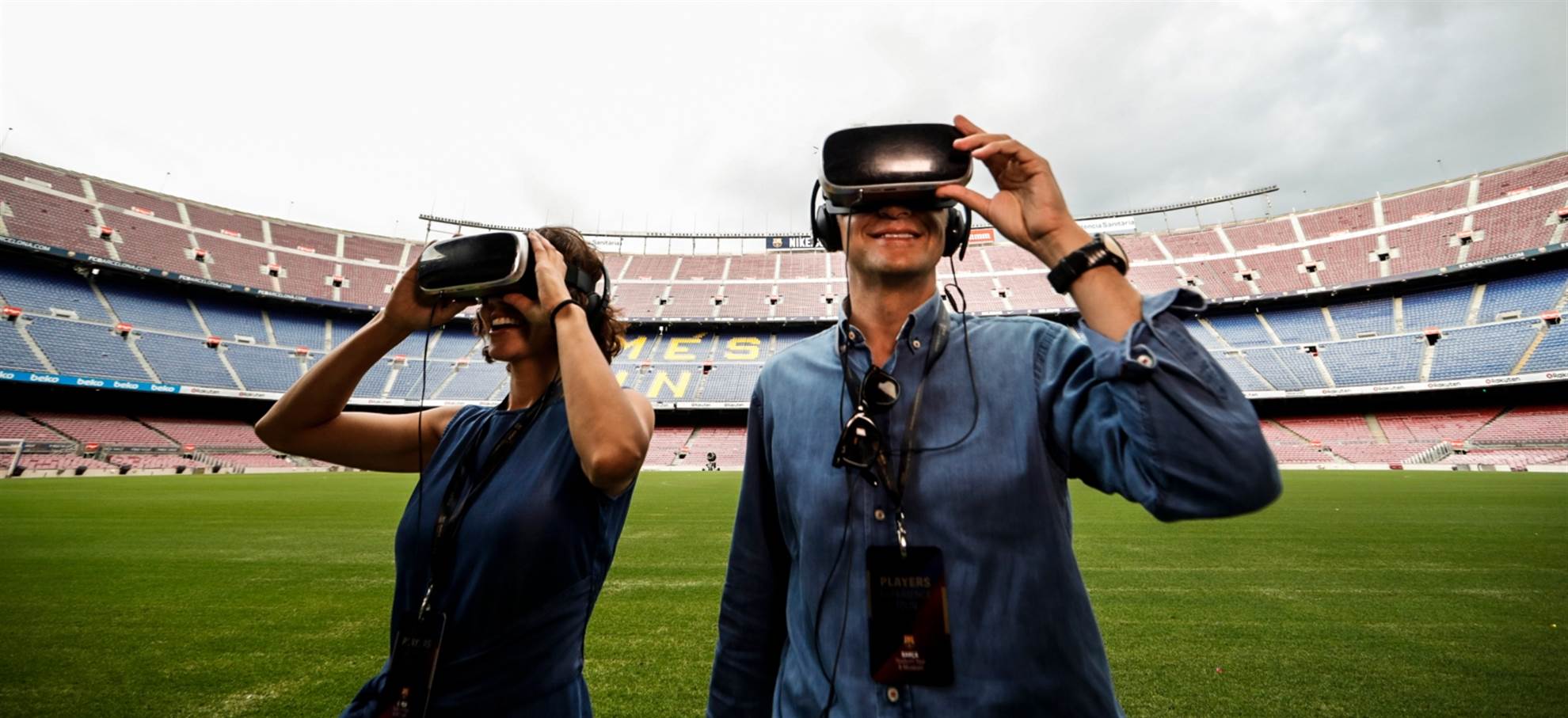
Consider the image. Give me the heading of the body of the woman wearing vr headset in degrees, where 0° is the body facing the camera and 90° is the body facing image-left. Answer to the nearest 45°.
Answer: approximately 45°

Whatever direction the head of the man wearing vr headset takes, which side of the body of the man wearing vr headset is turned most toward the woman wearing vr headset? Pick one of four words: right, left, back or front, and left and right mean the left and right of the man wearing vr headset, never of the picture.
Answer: right

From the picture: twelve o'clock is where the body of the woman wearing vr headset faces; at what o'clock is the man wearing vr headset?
The man wearing vr headset is roughly at 9 o'clock from the woman wearing vr headset.
